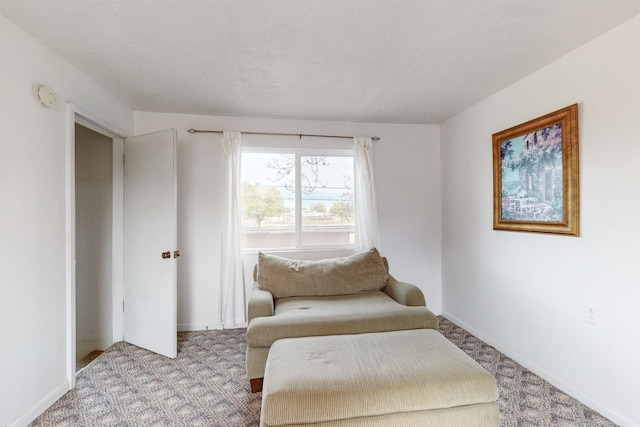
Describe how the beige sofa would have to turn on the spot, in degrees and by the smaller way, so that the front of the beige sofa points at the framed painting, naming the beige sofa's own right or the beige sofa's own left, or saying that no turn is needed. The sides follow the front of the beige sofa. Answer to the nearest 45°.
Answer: approximately 90° to the beige sofa's own left

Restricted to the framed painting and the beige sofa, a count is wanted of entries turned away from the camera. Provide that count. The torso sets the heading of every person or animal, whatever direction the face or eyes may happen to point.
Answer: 0

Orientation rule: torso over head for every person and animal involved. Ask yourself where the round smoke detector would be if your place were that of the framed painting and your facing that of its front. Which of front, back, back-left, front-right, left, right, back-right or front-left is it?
front

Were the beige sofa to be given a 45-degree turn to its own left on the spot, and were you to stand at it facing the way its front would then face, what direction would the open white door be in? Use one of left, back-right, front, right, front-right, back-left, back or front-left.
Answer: back-right

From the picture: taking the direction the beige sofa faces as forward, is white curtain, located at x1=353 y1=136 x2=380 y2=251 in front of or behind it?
behind

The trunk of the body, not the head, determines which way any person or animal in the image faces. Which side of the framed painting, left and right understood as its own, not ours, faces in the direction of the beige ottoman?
front

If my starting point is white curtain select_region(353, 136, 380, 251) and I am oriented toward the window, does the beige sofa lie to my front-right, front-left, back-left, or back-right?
front-left

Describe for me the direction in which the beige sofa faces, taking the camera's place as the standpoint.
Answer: facing the viewer

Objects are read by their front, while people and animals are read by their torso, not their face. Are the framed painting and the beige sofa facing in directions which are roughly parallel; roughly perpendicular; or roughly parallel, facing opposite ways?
roughly perpendicular

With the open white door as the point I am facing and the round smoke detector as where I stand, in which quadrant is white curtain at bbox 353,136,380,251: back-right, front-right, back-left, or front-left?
front-right

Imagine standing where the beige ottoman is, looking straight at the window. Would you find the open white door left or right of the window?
left

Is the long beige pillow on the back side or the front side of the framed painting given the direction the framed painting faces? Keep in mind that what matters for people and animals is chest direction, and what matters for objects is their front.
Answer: on the front side

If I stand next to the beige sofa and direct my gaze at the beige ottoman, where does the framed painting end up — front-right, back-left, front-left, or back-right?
front-left

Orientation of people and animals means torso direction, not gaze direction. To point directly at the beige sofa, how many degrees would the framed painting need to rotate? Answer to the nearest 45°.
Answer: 0° — it already faces it

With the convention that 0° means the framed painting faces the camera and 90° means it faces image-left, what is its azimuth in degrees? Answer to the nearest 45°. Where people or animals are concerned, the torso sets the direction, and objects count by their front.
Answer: approximately 45°

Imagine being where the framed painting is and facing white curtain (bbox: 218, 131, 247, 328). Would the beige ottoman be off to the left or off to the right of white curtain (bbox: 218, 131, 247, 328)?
left
